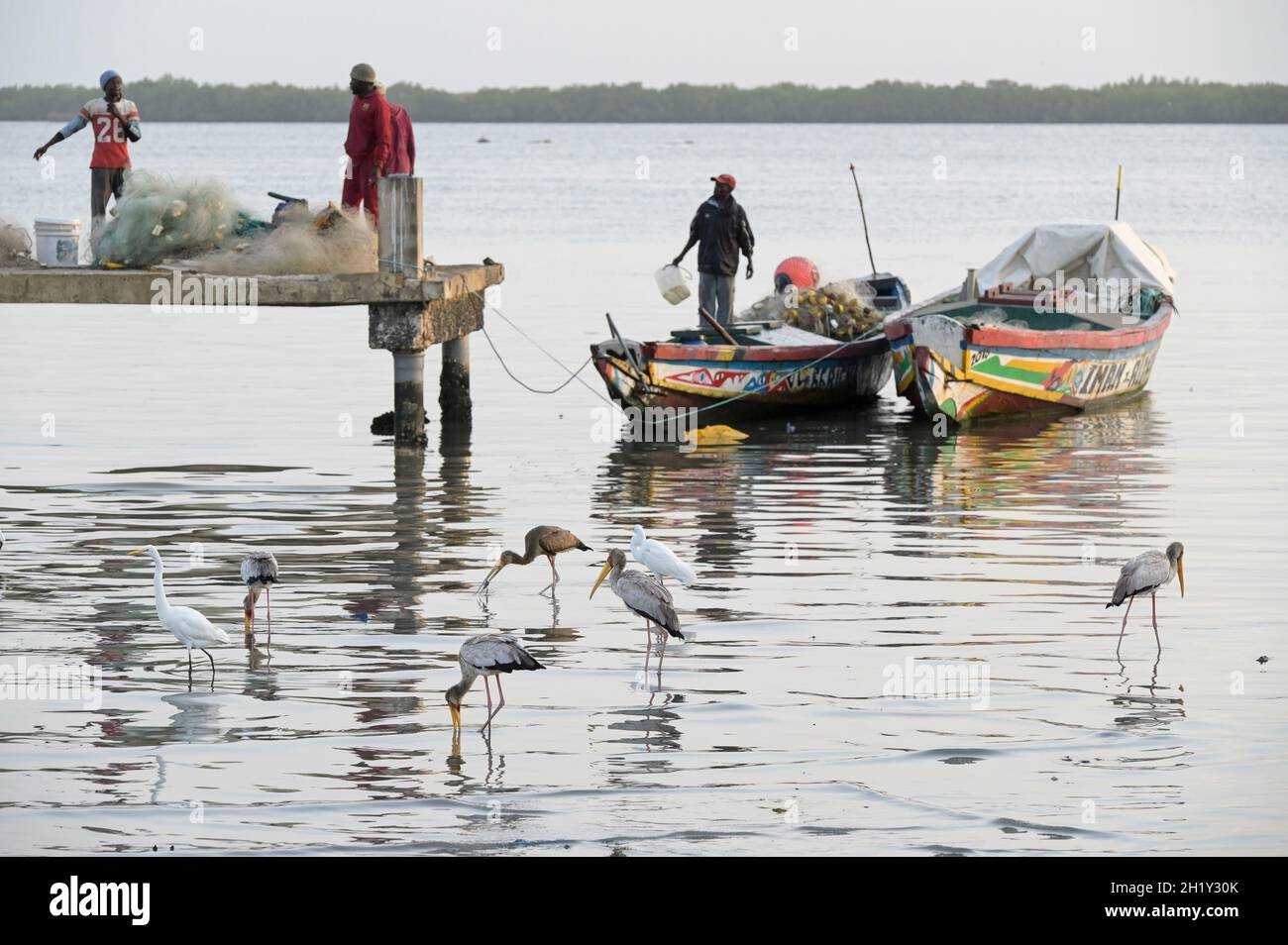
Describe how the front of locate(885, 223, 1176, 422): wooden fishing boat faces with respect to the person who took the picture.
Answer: facing the viewer and to the left of the viewer

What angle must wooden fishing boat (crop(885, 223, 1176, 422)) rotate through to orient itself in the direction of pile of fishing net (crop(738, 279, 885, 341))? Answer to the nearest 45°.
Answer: approximately 45° to its right

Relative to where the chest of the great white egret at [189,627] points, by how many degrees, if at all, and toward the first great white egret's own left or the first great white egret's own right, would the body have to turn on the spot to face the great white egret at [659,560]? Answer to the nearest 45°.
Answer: approximately 135° to the first great white egret's own right

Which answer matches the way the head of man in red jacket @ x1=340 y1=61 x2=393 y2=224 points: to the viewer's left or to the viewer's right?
to the viewer's left

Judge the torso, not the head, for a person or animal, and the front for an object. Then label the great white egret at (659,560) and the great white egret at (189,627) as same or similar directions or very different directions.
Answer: same or similar directions

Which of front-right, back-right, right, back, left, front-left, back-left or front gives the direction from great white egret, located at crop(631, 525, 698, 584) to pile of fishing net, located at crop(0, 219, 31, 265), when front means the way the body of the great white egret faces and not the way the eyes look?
front-right

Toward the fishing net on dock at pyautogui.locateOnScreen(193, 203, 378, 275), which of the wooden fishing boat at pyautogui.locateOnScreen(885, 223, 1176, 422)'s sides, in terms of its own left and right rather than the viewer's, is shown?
front

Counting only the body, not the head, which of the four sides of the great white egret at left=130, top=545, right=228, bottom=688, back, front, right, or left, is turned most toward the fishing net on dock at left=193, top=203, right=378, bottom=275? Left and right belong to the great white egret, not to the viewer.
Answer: right

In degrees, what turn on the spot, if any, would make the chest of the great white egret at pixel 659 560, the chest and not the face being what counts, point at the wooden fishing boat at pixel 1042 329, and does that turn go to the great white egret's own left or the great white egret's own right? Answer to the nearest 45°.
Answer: approximately 90° to the great white egret's own right

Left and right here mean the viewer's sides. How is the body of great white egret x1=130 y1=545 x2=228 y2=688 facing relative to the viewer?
facing to the left of the viewer

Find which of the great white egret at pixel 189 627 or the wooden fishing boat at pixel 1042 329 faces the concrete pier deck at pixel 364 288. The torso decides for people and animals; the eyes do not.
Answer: the wooden fishing boat

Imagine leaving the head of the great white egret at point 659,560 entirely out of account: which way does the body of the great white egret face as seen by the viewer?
to the viewer's left

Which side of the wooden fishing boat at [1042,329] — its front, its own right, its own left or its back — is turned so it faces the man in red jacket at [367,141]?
front
